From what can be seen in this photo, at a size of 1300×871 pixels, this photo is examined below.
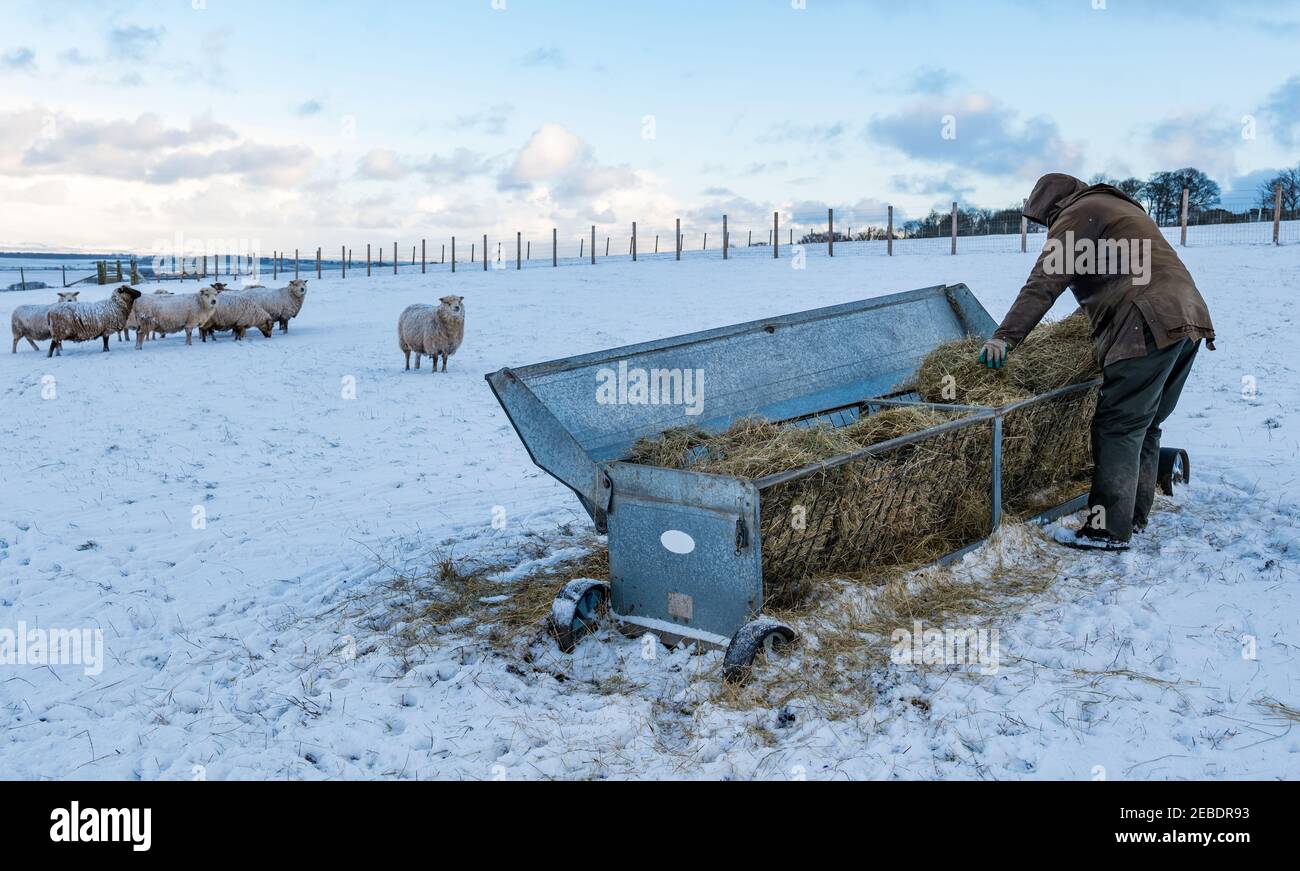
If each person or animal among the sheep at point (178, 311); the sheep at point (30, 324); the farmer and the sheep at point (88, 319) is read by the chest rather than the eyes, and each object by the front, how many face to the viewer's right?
3

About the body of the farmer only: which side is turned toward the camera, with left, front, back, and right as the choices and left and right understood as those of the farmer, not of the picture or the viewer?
left

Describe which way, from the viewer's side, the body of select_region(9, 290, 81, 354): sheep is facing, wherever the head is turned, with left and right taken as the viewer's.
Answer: facing to the right of the viewer

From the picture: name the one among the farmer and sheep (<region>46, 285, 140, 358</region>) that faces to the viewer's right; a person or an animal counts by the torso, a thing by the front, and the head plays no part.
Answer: the sheep

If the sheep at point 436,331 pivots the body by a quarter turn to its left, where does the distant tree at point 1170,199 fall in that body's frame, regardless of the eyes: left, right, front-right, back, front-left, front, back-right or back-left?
front

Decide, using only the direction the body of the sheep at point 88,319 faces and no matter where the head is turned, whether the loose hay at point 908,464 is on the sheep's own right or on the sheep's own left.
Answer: on the sheep's own right

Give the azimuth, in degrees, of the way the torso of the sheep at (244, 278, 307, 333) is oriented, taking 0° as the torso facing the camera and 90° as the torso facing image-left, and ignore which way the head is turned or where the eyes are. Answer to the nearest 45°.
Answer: approximately 315°

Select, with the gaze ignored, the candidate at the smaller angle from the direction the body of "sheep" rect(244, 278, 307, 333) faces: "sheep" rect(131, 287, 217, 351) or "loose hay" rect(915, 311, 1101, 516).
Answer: the loose hay

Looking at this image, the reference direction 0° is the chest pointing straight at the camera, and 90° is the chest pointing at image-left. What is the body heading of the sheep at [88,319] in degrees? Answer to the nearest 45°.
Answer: approximately 270°

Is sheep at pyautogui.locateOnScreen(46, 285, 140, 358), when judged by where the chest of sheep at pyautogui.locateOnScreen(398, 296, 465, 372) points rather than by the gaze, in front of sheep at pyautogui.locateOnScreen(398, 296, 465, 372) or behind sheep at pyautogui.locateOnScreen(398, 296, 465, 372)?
behind

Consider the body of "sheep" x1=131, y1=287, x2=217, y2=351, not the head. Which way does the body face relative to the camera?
to the viewer's right
